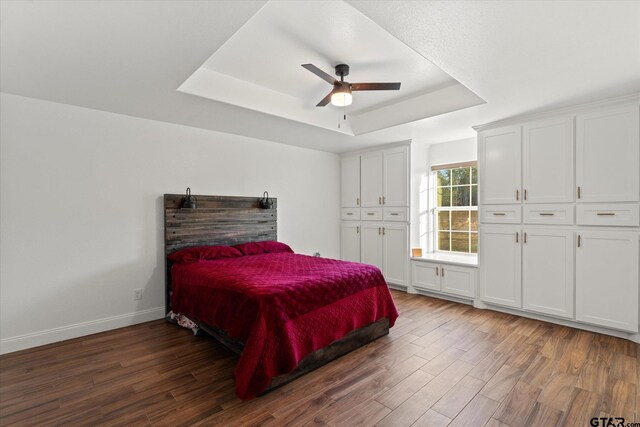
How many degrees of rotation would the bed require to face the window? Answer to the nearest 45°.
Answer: approximately 90° to its left

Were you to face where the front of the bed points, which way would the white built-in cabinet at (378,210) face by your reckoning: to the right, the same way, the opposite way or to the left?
to the right

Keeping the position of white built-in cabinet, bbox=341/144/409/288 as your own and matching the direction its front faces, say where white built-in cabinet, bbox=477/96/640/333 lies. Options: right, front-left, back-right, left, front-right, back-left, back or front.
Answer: left

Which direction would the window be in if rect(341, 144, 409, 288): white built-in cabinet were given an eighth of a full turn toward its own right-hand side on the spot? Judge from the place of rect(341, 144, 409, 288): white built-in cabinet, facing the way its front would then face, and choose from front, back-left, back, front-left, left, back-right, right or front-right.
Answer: back

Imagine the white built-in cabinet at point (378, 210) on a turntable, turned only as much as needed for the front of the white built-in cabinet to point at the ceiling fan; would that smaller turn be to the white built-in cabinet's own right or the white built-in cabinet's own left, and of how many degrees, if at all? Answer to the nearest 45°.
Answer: approximately 45° to the white built-in cabinet's own left

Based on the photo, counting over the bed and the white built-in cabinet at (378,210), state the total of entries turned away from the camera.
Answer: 0

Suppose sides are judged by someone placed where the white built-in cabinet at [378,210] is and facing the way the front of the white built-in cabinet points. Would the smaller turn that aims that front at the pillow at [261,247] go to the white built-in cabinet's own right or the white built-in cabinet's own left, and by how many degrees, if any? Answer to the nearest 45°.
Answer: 0° — it already faces it

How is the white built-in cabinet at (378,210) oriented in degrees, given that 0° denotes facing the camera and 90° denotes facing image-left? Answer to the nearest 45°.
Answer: approximately 45°

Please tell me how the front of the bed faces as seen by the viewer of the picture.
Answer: facing the viewer and to the right of the viewer

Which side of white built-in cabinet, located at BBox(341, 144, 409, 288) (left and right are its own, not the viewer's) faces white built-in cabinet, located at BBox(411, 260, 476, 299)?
left

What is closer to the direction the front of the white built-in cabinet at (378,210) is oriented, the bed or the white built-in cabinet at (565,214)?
the bed
